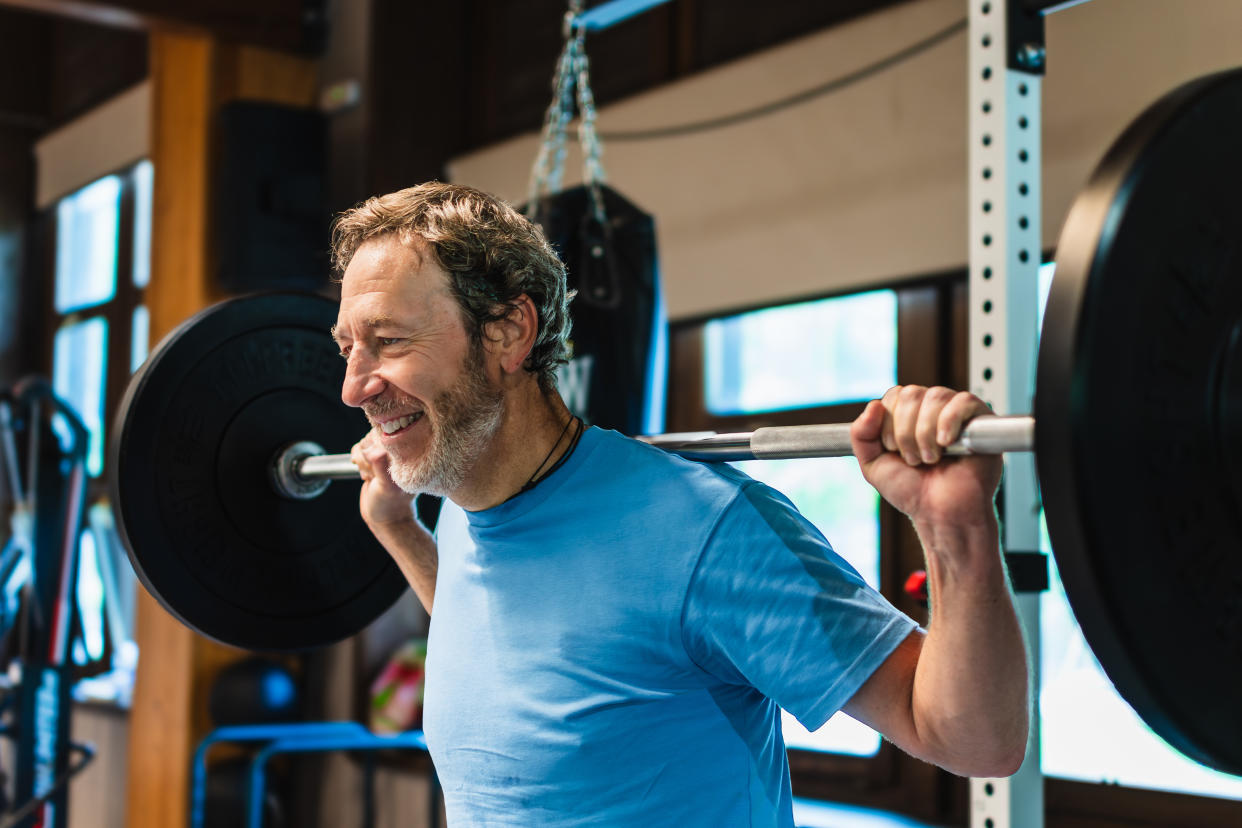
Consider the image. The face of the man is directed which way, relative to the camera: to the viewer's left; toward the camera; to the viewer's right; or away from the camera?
to the viewer's left

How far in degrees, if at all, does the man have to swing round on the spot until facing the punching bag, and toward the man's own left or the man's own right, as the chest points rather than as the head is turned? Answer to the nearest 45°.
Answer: approximately 135° to the man's own right

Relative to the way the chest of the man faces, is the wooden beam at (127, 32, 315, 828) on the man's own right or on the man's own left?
on the man's own right

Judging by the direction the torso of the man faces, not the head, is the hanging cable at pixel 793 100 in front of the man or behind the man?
behind

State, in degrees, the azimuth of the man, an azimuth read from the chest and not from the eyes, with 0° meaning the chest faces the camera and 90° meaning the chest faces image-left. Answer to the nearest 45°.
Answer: approximately 45°

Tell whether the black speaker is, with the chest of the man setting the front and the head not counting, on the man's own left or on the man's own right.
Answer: on the man's own right
